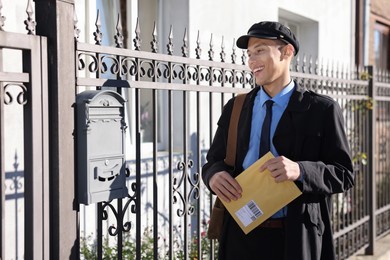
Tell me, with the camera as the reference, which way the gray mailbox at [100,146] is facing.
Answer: facing the viewer and to the right of the viewer
